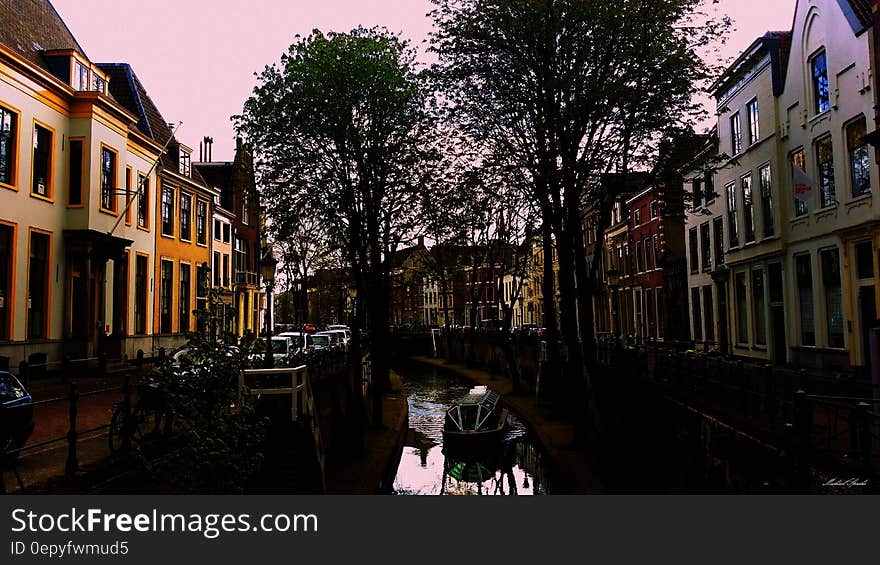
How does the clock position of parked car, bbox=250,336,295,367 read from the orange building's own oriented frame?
The parked car is roughly at 1 o'clock from the orange building.

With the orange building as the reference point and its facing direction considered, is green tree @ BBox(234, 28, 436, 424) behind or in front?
in front

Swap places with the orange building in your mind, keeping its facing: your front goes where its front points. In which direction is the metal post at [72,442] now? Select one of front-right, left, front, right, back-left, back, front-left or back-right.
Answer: front-right

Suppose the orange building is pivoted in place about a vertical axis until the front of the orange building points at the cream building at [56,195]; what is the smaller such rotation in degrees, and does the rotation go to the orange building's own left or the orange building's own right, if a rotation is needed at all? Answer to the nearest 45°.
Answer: approximately 45° to the orange building's own right

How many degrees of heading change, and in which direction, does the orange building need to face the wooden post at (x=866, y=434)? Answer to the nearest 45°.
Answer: approximately 45° to its right

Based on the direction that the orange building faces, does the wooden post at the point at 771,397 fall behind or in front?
in front

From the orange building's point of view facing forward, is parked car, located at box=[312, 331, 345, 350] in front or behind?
in front

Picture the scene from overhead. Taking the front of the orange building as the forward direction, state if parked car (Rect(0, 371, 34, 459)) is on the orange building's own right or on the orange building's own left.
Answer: on the orange building's own right

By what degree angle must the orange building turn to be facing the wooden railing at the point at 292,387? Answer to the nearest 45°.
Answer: approximately 45° to its right

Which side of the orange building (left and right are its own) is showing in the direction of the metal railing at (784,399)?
front

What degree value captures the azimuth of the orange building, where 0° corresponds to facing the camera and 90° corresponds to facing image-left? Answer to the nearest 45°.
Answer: approximately 315°

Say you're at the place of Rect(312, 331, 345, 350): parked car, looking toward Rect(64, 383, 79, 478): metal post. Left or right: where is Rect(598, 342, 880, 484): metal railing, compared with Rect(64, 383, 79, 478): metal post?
left

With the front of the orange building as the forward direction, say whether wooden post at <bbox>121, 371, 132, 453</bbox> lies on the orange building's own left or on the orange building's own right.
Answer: on the orange building's own right
